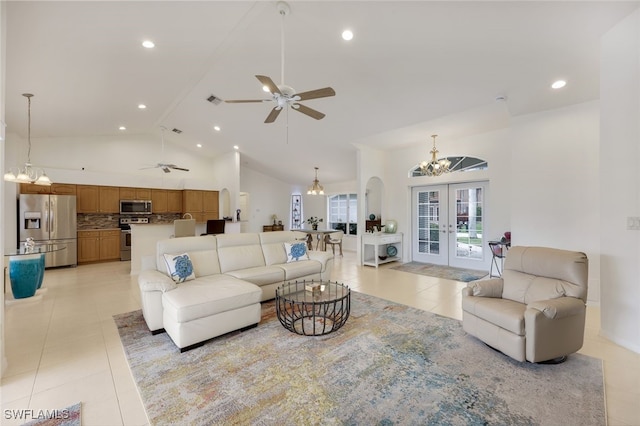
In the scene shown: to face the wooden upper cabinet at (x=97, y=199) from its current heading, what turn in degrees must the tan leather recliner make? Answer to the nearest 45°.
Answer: approximately 45° to its right

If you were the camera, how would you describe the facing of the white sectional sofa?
facing the viewer and to the right of the viewer

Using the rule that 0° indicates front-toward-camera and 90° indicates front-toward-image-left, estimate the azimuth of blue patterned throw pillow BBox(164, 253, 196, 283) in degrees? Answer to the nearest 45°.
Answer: approximately 315°

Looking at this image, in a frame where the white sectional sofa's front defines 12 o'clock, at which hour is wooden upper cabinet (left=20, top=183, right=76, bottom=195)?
The wooden upper cabinet is roughly at 6 o'clock from the white sectional sofa.

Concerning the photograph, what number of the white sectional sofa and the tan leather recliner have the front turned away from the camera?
0

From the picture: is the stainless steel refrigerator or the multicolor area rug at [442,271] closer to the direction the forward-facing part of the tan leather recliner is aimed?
the stainless steel refrigerator

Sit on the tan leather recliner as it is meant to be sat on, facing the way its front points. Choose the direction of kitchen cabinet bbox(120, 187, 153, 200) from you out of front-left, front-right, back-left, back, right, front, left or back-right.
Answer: front-right

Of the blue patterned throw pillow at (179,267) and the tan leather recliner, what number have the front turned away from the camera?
0

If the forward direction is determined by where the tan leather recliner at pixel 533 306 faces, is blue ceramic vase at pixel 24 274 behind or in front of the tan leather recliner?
in front

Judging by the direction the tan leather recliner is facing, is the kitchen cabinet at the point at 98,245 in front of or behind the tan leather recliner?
in front

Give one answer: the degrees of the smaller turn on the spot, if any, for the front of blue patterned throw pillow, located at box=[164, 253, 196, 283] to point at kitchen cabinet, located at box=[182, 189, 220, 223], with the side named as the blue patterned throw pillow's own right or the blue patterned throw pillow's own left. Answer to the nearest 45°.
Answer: approximately 135° to the blue patterned throw pillow's own left
